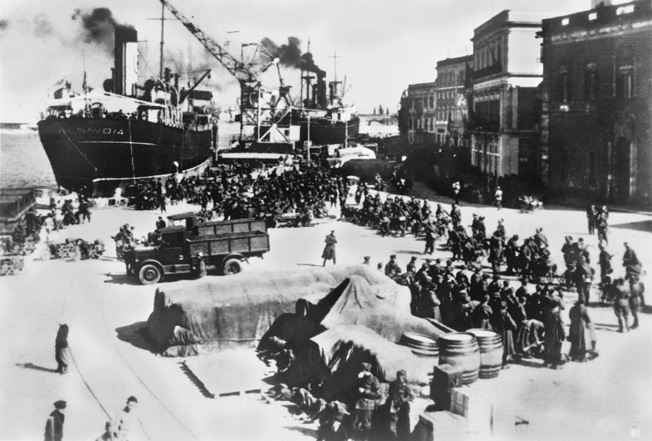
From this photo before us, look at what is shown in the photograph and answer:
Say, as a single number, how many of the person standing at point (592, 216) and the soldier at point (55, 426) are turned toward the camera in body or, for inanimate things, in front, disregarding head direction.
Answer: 1
